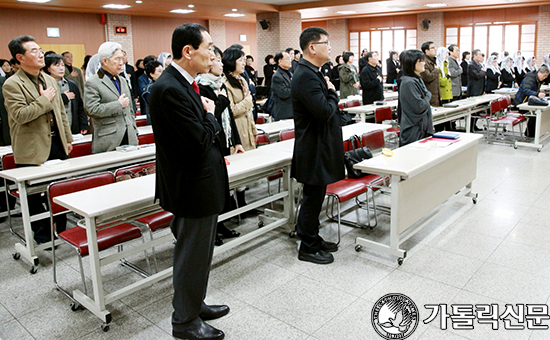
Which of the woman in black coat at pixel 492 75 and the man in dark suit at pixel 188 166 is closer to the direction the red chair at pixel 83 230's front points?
the man in dark suit

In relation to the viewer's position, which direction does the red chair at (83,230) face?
facing the viewer and to the right of the viewer

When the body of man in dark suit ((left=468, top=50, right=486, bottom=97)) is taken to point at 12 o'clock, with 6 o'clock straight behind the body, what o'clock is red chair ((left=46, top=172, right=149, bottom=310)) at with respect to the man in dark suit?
The red chair is roughly at 2 o'clock from the man in dark suit.

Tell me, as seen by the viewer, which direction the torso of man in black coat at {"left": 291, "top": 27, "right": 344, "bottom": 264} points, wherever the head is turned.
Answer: to the viewer's right

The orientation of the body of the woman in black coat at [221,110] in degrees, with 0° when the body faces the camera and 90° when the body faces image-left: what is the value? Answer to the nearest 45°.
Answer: approximately 315°

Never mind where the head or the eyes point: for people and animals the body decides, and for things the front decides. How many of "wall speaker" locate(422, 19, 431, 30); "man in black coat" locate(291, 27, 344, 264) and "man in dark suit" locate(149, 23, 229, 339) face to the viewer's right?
2

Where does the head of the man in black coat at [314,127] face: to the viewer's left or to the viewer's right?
to the viewer's right

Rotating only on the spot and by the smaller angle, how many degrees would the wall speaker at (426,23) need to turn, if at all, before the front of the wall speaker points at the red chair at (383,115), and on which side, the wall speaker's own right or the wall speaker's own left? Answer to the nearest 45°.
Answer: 0° — it already faces it

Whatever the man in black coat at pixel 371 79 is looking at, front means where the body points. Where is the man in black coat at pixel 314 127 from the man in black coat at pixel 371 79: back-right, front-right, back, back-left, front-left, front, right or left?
front-right

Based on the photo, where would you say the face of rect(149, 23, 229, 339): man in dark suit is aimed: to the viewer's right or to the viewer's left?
to the viewer's right

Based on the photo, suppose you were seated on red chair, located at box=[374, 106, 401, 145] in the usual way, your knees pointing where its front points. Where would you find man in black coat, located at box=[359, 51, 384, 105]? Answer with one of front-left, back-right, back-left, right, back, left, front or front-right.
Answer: back-left

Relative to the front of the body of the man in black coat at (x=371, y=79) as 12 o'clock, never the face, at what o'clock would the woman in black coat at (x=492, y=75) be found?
The woman in black coat is roughly at 9 o'clock from the man in black coat.
